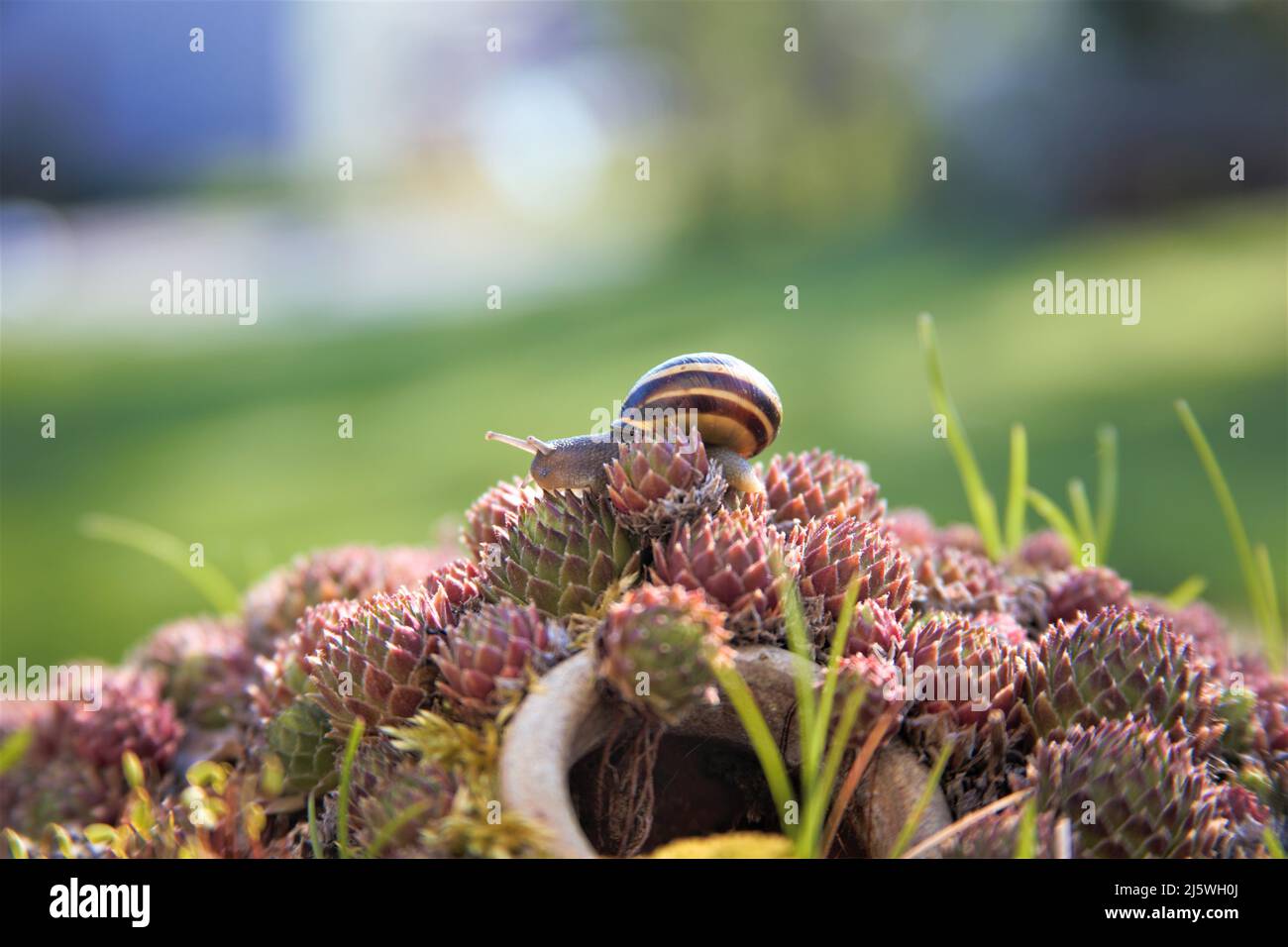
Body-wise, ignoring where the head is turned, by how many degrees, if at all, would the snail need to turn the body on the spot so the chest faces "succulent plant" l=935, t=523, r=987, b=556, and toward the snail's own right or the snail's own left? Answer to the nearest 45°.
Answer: approximately 135° to the snail's own right

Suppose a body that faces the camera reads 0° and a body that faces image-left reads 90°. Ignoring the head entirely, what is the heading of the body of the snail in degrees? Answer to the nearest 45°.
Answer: approximately 90°
